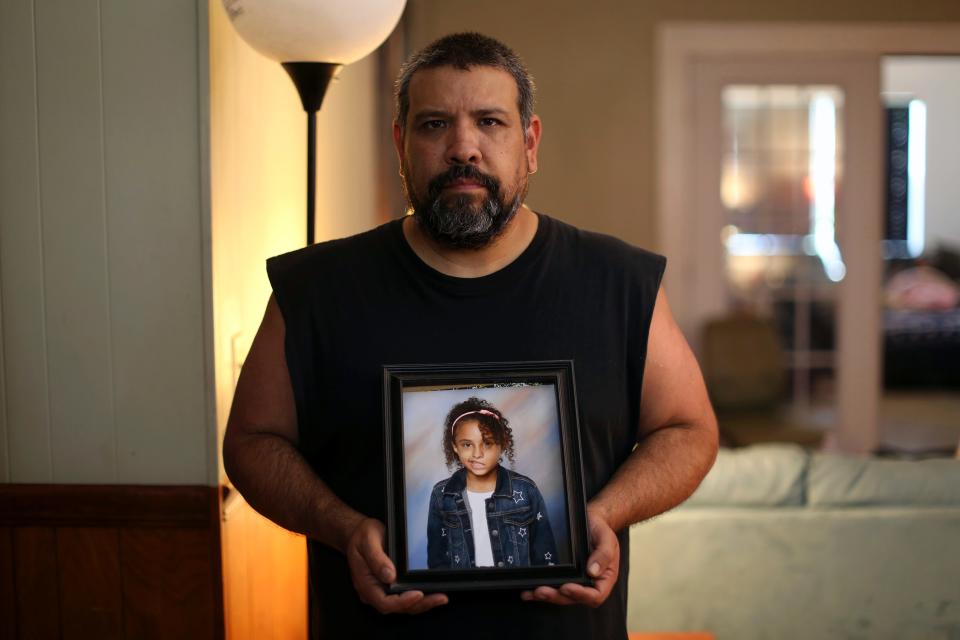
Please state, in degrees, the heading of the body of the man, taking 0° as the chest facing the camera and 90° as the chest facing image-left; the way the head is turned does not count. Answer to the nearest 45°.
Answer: approximately 0°

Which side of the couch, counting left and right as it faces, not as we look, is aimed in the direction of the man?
back

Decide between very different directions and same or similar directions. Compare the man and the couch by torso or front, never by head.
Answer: very different directions

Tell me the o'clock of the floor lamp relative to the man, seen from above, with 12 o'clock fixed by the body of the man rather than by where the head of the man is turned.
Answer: The floor lamp is roughly at 5 o'clock from the man.

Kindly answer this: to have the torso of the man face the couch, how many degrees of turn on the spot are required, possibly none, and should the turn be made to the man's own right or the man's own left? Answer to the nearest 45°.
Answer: approximately 135° to the man's own left

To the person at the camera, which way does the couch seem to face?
facing away from the viewer

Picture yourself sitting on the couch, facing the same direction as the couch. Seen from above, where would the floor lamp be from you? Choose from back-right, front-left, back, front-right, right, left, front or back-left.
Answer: back-left

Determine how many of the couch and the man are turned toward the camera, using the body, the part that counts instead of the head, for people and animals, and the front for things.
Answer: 1
